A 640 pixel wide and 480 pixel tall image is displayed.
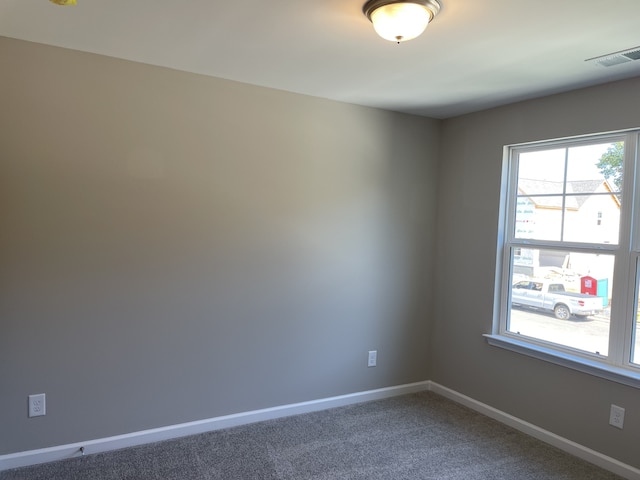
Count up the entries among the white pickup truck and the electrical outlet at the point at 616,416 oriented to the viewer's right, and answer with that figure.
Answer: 0

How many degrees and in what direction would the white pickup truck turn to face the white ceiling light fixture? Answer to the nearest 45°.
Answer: approximately 135° to its left

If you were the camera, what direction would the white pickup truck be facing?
facing away from the viewer and to the left of the viewer

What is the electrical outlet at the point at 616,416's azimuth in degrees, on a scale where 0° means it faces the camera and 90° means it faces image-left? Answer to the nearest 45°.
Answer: approximately 45°

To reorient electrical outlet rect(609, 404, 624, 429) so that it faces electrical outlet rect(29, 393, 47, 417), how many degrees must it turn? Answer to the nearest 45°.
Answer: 0° — it already faces it

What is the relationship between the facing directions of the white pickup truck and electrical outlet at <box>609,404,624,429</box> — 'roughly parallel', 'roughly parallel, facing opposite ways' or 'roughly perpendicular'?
roughly perpendicular
